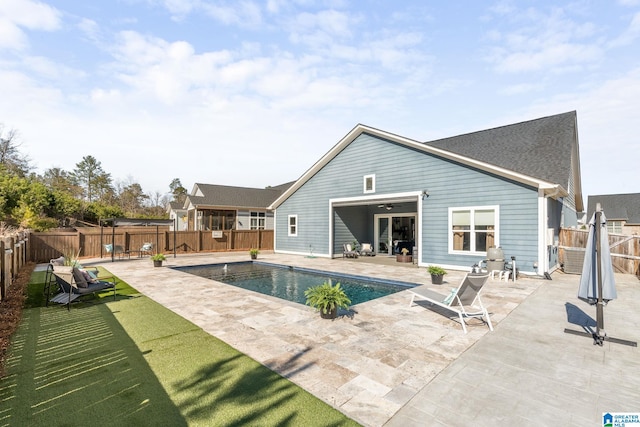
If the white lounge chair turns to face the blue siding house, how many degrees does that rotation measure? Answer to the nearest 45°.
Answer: approximately 45° to its right

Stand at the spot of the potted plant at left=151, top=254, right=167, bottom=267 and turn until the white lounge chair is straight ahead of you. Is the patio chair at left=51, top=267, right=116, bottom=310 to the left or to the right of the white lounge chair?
right

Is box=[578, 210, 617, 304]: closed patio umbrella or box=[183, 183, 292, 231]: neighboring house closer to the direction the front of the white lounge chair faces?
the neighboring house

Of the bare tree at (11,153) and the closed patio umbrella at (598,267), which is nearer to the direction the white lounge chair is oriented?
the bare tree

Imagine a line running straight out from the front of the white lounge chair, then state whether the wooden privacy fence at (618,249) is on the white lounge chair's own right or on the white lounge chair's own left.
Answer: on the white lounge chair's own right

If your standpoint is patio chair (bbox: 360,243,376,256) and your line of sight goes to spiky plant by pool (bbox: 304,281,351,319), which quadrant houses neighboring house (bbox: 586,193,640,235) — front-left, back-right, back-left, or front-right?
back-left

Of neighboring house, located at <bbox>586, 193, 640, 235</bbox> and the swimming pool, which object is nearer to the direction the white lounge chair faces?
the swimming pool
